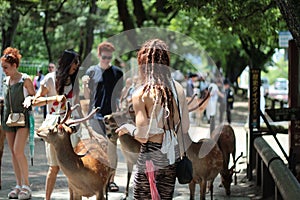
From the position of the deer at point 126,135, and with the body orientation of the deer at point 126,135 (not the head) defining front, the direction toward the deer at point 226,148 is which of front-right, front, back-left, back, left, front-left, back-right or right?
back-right

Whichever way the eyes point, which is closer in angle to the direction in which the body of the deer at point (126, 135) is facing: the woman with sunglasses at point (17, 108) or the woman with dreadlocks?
the woman with sunglasses

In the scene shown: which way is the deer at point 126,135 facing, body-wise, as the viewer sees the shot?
to the viewer's left

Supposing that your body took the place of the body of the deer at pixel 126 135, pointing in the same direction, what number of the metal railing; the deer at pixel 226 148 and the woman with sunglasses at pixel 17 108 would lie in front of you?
1

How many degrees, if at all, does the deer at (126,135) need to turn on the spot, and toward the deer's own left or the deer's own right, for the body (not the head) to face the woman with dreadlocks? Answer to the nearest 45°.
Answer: approximately 90° to the deer's own left

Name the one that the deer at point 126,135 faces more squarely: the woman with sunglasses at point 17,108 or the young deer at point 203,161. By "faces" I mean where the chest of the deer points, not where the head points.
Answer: the woman with sunglasses

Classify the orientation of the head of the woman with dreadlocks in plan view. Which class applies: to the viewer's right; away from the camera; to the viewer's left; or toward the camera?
away from the camera

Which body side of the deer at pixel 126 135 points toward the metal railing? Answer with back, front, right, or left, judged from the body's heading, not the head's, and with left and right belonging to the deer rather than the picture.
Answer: back

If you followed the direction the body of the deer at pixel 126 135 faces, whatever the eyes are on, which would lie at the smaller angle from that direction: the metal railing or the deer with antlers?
the deer with antlers

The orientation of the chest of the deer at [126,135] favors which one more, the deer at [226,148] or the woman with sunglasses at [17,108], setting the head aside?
the woman with sunglasses
